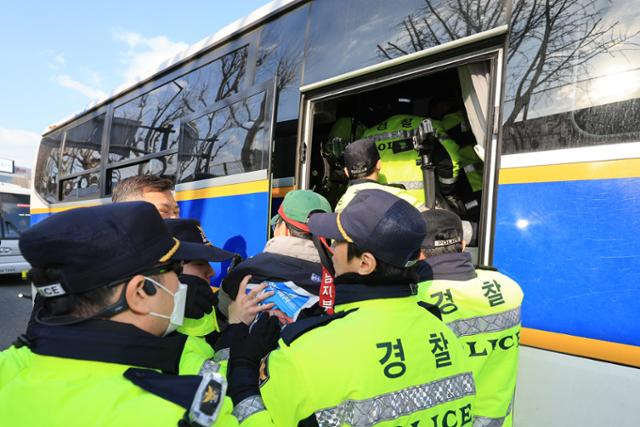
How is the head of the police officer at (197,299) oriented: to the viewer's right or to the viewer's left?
to the viewer's right

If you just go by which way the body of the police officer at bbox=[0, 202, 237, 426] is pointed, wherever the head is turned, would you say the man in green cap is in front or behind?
in front

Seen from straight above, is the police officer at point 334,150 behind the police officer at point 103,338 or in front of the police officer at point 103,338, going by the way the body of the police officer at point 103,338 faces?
in front

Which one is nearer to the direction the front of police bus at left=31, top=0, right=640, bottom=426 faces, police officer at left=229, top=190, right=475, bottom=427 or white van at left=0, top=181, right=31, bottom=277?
the police officer

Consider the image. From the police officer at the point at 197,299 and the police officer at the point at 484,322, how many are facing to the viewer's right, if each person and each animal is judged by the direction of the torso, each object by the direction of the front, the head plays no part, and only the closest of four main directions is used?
1

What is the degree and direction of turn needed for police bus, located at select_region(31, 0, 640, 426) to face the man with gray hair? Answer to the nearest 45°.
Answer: approximately 135° to its right

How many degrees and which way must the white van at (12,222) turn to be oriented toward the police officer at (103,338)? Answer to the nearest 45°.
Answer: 0° — it already faces them

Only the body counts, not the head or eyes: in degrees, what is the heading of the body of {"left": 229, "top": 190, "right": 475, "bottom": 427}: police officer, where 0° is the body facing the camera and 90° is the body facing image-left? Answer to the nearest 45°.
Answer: approximately 135°

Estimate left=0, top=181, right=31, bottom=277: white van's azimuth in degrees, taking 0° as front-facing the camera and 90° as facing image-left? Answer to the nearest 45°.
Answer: approximately 0°

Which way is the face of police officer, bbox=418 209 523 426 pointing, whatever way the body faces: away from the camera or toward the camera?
away from the camera

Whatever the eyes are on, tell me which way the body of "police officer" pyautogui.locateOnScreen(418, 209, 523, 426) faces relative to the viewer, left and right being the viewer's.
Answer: facing away from the viewer and to the left of the viewer

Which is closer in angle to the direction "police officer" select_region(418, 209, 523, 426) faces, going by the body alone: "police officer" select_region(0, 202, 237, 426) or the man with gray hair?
the man with gray hair

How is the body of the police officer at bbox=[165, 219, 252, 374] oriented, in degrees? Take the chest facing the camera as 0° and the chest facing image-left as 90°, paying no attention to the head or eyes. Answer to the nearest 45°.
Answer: approximately 270°
